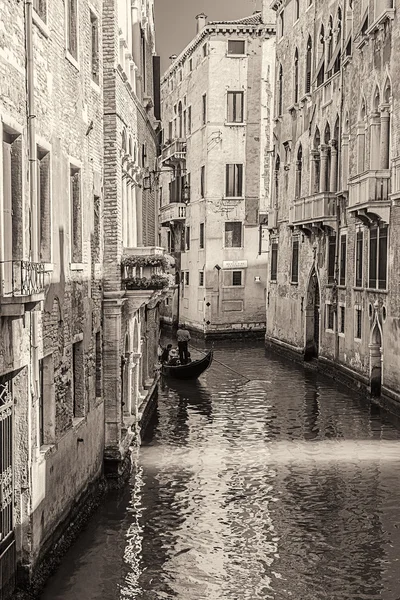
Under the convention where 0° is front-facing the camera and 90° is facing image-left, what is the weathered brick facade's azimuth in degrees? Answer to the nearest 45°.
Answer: approximately 270°

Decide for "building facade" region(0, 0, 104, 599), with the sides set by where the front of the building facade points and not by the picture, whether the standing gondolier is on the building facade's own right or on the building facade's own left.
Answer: on the building facade's own left

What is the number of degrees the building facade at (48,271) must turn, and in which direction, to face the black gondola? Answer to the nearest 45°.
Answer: approximately 90° to its left

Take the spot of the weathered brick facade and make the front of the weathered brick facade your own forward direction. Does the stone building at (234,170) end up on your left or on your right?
on your left

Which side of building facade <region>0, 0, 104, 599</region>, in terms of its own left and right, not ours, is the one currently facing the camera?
right

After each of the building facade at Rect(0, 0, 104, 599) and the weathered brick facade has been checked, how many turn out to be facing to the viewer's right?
2

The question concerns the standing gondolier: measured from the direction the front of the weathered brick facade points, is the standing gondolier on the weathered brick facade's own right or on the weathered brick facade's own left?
on the weathered brick facade's own left

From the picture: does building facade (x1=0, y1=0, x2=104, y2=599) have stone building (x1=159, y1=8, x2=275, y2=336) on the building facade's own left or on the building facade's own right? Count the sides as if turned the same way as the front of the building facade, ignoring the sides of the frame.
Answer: on the building facade's own left

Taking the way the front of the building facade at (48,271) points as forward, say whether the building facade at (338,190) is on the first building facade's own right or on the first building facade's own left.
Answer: on the first building facade's own left

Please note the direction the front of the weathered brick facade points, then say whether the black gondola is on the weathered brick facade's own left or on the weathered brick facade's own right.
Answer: on the weathered brick facade's own left
